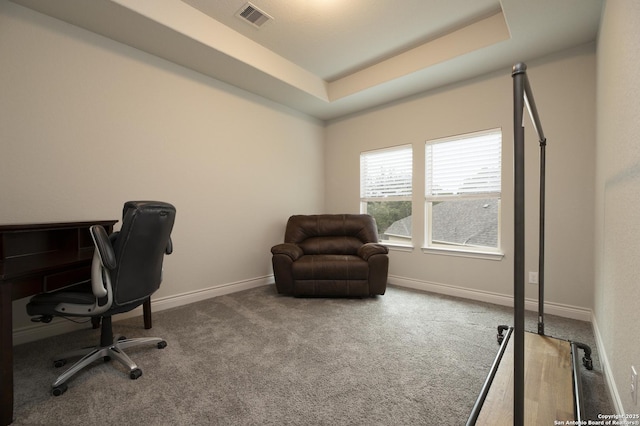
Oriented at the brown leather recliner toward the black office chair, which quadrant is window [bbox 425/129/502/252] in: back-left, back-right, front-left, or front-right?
back-left

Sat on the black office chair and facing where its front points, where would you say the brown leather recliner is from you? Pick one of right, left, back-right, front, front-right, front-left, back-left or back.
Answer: back-right

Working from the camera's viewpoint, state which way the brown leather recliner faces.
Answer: facing the viewer

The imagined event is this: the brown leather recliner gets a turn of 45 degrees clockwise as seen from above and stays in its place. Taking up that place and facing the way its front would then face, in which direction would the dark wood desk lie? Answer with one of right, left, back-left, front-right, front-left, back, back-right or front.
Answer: front

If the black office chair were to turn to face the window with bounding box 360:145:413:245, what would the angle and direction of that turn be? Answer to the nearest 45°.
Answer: approximately 135° to its right

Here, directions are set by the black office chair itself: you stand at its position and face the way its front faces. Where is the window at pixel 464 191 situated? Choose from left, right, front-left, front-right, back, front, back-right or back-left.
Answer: back-right

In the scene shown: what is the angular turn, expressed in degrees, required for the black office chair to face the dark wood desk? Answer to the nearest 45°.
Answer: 0° — it already faces it

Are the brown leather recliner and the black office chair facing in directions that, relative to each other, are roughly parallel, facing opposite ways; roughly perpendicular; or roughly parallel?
roughly perpendicular

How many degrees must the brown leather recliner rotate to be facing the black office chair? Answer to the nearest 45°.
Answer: approximately 45° to its right

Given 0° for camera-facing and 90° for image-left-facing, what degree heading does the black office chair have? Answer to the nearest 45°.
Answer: approximately 135°

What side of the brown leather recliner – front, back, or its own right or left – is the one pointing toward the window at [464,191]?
left

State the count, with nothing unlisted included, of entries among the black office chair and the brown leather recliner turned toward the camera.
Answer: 1
